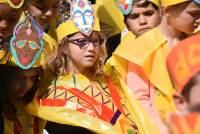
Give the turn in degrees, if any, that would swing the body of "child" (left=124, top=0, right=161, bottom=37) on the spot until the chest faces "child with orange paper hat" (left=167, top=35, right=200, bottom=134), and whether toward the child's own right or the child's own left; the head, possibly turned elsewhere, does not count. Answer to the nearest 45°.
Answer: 0° — they already face them

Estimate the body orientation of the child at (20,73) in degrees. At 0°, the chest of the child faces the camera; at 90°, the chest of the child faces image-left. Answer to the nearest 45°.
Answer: approximately 0°

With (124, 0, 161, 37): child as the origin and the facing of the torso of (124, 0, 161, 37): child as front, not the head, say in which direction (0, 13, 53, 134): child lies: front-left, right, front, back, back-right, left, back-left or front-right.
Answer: front-right

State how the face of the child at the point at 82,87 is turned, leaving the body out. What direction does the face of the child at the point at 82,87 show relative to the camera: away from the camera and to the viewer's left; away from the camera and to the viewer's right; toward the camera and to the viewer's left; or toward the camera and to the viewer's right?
toward the camera and to the viewer's right

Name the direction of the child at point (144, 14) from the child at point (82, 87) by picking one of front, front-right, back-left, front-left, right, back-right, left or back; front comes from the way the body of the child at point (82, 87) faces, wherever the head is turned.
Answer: left

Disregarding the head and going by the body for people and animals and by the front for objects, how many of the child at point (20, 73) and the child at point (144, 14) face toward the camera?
2

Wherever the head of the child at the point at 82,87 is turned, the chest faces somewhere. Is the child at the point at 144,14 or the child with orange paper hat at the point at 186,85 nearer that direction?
the child with orange paper hat
